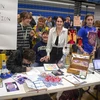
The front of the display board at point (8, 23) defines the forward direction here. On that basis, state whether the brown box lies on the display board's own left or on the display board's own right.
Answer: on the display board's own left

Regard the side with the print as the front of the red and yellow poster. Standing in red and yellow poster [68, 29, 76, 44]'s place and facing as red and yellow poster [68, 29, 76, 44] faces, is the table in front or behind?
in front

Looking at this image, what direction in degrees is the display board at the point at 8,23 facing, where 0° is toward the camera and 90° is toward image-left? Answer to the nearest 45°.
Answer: approximately 0°

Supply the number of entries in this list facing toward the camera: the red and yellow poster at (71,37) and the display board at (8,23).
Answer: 2

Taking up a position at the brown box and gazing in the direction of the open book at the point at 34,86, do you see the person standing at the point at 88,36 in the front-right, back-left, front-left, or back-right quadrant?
back-right

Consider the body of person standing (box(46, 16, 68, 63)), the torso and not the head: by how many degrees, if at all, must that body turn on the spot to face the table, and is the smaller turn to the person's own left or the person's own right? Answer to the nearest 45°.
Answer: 0° — they already face it

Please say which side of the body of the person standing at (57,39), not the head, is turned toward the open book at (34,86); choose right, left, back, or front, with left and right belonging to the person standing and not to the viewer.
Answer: front
